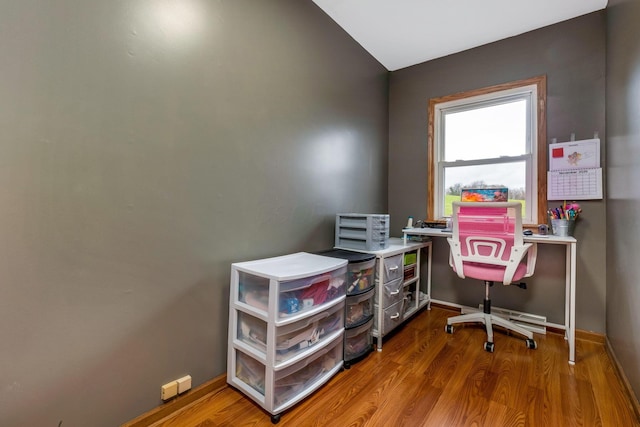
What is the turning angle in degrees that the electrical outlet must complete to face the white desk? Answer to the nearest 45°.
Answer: approximately 45° to its left

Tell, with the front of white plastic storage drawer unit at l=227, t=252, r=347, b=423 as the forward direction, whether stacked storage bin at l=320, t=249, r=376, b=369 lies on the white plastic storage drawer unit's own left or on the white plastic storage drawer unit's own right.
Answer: on the white plastic storage drawer unit's own left

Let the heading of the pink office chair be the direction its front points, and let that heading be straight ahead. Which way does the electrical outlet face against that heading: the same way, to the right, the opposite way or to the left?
to the right

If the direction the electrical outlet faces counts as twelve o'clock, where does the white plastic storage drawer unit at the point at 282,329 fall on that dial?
The white plastic storage drawer unit is roughly at 11 o'clock from the electrical outlet.

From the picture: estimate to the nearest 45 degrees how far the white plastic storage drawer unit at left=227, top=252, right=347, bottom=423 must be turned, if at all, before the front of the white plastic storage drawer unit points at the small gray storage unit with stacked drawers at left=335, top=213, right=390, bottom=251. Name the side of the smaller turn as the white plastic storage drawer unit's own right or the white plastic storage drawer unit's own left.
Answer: approximately 90° to the white plastic storage drawer unit's own left

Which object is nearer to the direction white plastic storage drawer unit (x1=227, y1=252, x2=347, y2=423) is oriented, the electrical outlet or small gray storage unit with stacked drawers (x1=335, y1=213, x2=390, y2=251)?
the small gray storage unit with stacked drawers

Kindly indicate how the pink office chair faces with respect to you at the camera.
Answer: facing away from the viewer

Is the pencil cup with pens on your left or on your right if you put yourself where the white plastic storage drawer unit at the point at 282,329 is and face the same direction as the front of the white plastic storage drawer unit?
on your left

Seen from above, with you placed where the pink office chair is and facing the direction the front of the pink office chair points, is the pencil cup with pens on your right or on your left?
on your right

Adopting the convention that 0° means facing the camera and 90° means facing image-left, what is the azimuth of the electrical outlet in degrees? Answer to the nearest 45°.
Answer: approximately 315°

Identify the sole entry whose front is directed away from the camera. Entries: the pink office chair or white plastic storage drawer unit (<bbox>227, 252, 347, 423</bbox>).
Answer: the pink office chair
